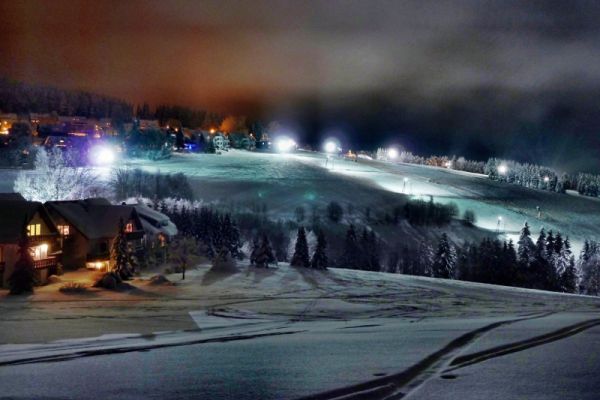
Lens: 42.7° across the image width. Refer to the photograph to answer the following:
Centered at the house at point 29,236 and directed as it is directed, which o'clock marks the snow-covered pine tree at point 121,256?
The snow-covered pine tree is roughly at 11 o'clock from the house.

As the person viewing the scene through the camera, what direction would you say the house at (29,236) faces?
facing the viewer and to the right of the viewer

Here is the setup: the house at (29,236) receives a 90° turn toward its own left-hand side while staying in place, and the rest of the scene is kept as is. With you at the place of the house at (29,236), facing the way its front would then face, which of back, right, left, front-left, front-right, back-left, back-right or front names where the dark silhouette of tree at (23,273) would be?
back-right
